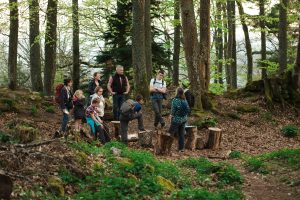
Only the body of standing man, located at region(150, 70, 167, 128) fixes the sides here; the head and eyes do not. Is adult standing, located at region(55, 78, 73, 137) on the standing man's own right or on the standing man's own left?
on the standing man's own right

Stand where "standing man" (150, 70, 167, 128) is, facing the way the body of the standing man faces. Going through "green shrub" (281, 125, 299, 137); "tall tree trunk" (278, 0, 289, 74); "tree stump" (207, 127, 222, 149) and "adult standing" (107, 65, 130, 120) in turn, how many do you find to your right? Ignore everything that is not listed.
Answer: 1

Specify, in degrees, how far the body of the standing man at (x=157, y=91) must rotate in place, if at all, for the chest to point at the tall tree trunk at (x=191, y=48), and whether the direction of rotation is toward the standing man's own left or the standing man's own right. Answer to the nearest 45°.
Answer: approximately 135° to the standing man's own left

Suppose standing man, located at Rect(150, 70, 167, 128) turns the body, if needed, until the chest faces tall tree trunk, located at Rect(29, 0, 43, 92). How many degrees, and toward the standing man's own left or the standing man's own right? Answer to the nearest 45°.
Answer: approximately 135° to the standing man's own right

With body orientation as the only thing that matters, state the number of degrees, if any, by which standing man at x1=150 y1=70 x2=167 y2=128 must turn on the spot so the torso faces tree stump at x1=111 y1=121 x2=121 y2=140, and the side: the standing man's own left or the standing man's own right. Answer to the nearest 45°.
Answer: approximately 45° to the standing man's own right

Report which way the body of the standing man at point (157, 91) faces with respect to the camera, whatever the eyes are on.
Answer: toward the camera

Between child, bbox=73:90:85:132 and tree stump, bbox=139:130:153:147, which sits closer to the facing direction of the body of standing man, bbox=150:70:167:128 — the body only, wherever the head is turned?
the tree stump

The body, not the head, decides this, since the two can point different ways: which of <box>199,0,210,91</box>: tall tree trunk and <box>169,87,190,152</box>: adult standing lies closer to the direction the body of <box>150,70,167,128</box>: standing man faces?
the adult standing

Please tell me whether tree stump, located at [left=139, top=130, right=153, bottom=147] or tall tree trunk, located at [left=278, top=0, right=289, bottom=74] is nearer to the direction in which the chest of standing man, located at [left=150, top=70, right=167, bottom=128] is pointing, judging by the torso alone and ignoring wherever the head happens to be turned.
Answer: the tree stump

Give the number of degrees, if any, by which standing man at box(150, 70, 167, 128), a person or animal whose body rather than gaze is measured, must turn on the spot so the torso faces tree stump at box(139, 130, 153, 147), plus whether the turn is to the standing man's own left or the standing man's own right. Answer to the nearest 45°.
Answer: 0° — they already face it

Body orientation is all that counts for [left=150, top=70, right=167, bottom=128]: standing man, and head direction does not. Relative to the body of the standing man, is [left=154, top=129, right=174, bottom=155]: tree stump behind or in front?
in front

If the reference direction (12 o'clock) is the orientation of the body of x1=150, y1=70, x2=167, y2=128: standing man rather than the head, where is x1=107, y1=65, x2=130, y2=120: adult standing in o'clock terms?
The adult standing is roughly at 3 o'clock from the standing man.

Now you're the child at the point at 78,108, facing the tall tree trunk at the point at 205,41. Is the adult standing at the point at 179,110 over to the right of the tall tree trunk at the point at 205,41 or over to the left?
right

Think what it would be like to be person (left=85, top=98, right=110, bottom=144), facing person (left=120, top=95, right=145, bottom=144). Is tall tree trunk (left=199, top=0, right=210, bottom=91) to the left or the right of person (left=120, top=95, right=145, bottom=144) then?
left

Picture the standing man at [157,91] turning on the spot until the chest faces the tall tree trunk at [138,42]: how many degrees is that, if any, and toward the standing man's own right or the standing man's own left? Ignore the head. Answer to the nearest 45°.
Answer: approximately 180°

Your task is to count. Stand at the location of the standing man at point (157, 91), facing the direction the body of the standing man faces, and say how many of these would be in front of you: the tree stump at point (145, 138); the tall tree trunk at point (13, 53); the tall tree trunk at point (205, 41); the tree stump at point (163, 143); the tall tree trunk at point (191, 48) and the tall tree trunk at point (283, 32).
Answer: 2
